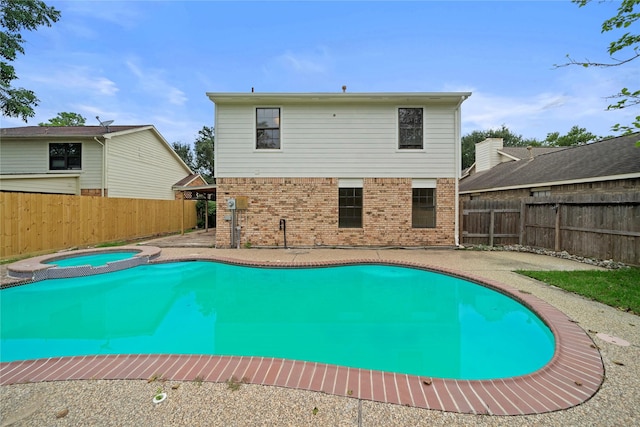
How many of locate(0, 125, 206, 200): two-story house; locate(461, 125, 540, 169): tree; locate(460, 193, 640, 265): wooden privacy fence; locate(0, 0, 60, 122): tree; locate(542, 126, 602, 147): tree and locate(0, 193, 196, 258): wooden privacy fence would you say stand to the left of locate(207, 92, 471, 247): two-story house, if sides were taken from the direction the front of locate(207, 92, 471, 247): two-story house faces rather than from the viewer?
3

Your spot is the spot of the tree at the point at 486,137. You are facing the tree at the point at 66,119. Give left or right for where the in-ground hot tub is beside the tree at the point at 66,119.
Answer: left
